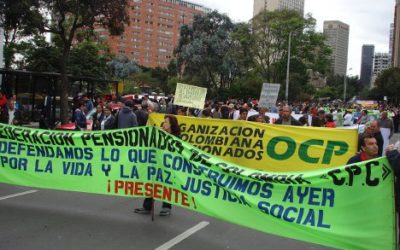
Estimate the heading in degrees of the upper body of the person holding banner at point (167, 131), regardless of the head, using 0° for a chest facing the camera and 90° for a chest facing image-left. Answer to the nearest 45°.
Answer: approximately 45°

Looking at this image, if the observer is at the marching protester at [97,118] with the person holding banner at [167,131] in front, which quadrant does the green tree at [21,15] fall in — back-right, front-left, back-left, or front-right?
back-right

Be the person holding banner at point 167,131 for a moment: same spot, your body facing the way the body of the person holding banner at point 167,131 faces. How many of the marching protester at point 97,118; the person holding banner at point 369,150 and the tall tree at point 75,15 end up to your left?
1

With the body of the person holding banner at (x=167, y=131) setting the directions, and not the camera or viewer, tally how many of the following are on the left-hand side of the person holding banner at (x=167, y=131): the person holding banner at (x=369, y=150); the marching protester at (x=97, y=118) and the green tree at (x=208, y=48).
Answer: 1

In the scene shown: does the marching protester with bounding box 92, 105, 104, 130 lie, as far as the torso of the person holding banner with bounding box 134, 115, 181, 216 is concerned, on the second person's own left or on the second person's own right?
on the second person's own right

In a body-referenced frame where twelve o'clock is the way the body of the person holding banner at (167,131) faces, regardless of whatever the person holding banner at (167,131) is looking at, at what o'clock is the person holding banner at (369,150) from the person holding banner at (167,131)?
the person holding banner at (369,150) is roughly at 9 o'clock from the person holding banner at (167,131).

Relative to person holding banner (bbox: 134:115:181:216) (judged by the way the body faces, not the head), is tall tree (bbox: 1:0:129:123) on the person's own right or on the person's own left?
on the person's own right

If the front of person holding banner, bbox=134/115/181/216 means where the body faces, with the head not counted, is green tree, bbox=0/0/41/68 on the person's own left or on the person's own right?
on the person's own right
